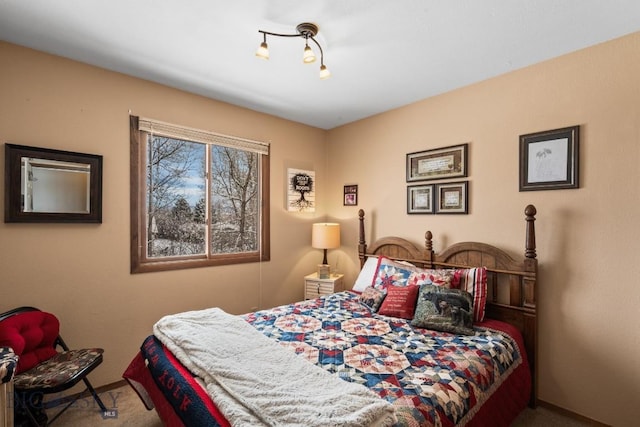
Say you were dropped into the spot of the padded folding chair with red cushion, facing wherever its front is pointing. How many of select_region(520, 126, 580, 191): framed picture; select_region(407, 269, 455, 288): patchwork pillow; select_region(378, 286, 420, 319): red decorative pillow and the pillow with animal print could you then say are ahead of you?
4

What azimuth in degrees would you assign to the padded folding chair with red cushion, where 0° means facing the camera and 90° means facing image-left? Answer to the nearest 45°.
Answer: approximately 315°

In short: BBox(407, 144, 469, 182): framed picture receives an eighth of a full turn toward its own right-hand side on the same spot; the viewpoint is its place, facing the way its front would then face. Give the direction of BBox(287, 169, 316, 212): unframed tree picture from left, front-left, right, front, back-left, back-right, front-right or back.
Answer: front

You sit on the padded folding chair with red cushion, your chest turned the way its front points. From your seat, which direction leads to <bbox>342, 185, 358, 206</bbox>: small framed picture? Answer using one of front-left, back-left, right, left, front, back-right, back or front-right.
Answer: front-left

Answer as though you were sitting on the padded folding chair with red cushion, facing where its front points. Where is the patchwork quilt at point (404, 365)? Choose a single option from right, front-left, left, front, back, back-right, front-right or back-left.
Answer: front

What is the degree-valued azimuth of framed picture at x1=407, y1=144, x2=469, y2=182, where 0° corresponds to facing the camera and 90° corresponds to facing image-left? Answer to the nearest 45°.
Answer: approximately 45°

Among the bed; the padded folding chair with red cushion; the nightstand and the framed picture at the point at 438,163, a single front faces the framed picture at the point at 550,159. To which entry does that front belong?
the padded folding chair with red cushion

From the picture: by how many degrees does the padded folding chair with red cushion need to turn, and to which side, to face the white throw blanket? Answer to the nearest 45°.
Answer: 0° — it already faces it

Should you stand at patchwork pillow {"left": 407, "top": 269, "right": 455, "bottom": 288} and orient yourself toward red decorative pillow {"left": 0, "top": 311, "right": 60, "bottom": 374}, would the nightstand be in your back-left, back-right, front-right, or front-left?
front-right

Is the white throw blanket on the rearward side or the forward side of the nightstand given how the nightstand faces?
on the forward side

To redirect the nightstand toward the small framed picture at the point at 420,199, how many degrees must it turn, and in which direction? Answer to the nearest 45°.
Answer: approximately 90° to its left

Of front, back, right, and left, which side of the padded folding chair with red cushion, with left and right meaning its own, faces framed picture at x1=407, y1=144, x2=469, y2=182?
front

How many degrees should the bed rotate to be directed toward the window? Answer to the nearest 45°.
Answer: approximately 90° to its right

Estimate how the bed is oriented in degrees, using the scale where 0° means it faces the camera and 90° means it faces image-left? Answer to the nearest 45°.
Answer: approximately 45°

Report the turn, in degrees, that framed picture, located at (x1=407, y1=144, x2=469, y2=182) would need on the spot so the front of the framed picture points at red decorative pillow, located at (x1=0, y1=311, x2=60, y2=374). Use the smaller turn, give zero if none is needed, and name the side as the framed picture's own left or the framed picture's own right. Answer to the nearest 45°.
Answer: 0° — it already faces it

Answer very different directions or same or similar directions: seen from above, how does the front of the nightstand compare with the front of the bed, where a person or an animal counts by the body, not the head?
same or similar directions

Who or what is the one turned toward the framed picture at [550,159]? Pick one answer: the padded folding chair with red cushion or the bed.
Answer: the padded folding chair with red cushion
